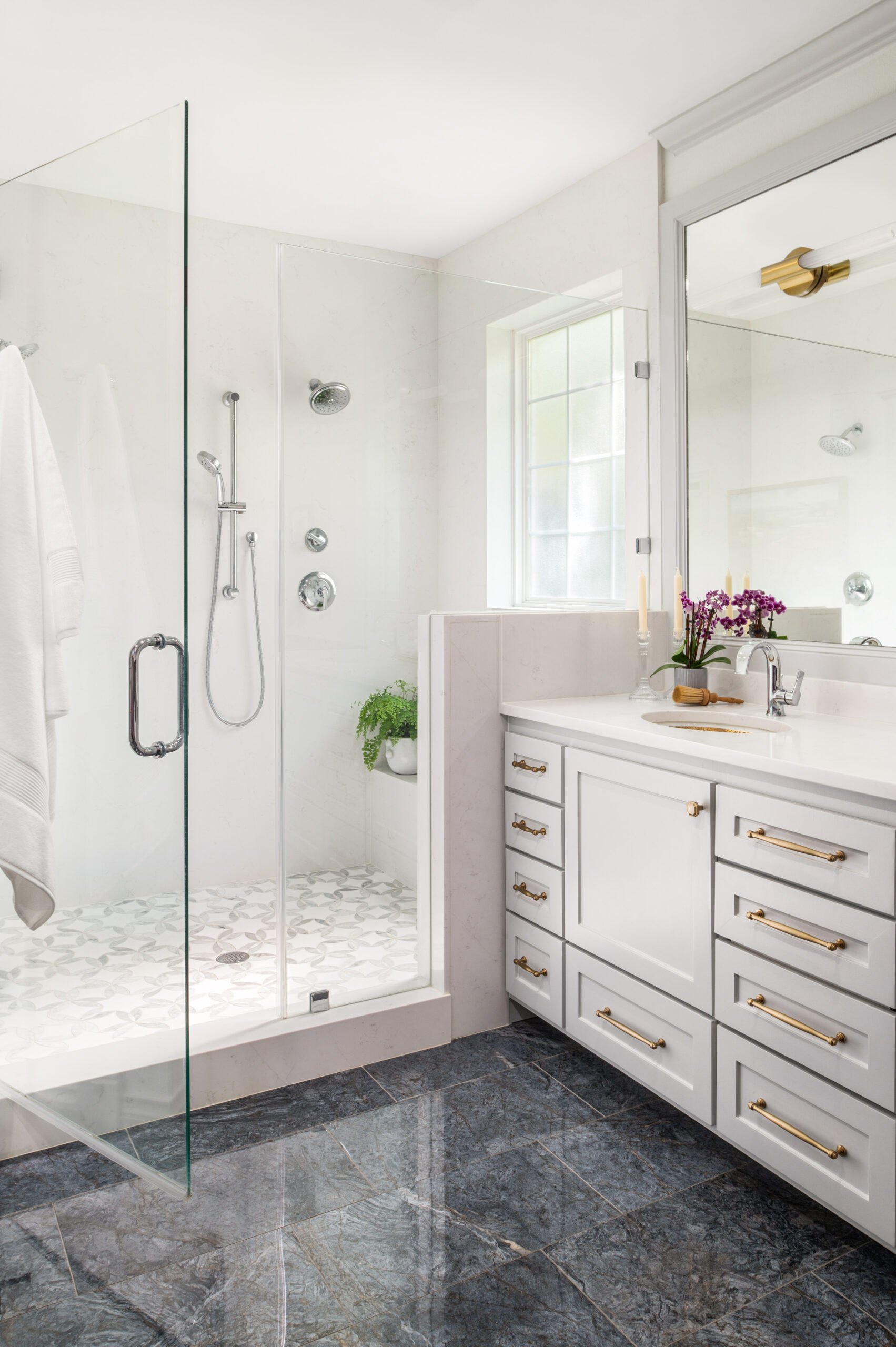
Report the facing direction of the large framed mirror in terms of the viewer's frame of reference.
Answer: facing the viewer and to the left of the viewer

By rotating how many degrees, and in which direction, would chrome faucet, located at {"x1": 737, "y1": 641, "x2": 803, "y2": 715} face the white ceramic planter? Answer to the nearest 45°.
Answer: approximately 45° to its right

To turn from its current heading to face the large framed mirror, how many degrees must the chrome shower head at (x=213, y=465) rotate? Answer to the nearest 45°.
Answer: approximately 90° to its left

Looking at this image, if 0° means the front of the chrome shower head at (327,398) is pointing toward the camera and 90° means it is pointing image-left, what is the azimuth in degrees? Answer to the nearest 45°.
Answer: approximately 315°

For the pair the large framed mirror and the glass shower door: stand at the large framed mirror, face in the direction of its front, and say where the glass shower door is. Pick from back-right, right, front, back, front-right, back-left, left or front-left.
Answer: front

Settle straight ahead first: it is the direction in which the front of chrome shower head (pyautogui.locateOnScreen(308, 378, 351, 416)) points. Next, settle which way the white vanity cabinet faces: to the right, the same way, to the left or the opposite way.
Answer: to the right

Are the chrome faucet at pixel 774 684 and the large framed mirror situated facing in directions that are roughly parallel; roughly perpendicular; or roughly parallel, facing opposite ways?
roughly parallel

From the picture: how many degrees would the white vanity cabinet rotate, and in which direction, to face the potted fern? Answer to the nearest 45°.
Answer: approximately 90° to its right

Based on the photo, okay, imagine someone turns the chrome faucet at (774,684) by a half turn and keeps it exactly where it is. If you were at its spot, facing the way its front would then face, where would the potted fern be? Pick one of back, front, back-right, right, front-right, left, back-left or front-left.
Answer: back-left

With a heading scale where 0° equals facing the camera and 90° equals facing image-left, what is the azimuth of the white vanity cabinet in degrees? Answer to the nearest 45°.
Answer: approximately 45°

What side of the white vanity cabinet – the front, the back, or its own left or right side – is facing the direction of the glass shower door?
front

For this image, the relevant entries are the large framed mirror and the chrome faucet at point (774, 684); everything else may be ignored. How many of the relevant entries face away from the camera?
0

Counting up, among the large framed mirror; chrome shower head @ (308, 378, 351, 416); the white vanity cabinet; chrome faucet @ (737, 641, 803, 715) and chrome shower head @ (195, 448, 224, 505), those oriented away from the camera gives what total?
0
